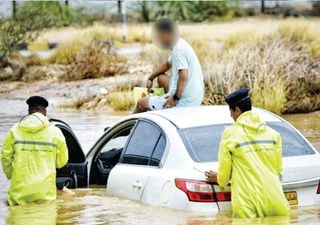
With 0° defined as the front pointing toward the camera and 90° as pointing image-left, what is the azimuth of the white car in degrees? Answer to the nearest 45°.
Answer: approximately 135°

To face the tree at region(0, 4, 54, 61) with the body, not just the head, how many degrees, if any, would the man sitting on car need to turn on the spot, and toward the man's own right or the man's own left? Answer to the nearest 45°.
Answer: approximately 90° to the man's own right

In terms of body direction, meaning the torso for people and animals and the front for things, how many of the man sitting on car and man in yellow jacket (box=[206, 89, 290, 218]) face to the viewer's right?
0

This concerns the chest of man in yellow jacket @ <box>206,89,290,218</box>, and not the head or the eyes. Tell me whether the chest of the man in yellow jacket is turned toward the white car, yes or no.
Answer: yes

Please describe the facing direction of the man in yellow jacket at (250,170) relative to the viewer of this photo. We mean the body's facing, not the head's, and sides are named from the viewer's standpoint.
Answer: facing away from the viewer and to the left of the viewer

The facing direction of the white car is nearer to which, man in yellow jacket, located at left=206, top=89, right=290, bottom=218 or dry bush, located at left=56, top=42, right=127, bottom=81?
the dry bush

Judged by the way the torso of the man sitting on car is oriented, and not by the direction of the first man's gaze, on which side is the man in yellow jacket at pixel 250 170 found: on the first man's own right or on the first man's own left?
on the first man's own left

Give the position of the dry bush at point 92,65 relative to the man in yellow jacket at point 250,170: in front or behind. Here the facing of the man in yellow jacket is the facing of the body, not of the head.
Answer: in front
